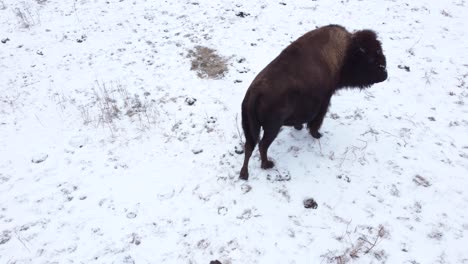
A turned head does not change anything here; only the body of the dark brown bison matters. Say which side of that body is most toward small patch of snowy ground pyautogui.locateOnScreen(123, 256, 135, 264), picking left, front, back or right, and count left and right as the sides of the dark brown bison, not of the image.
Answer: back

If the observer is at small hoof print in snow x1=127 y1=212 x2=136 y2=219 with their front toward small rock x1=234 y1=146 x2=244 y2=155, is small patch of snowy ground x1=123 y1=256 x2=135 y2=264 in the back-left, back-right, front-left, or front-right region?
back-right

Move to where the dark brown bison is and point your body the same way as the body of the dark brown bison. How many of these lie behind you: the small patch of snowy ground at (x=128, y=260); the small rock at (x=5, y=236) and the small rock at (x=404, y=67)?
2

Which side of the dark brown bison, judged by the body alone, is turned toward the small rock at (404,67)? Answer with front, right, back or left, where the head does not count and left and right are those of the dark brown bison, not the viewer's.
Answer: front

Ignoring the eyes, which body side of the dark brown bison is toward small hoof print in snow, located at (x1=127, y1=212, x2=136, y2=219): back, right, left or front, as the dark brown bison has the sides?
back

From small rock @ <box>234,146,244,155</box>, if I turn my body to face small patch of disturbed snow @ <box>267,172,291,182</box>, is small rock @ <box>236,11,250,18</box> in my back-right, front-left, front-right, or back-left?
back-left

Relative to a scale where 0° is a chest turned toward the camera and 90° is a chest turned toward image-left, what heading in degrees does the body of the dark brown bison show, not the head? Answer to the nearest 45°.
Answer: approximately 225°

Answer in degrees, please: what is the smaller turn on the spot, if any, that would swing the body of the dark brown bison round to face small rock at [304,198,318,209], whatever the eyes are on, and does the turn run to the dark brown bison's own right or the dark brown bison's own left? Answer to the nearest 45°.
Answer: approximately 135° to the dark brown bison's own right

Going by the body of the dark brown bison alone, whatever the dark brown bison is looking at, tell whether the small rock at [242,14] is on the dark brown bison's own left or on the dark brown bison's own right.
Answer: on the dark brown bison's own left

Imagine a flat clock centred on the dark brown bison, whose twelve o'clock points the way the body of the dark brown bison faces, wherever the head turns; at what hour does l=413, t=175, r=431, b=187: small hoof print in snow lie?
The small hoof print in snow is roughly at 2 o'clock from the dark brown bison.

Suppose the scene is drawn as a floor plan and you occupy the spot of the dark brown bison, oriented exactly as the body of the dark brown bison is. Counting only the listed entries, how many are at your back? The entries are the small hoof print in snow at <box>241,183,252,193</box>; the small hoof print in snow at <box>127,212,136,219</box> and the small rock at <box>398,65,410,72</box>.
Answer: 2

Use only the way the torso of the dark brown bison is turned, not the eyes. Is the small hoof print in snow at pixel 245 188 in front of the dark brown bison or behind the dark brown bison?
behind
